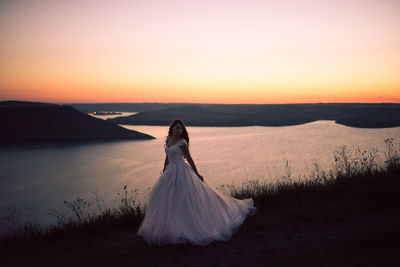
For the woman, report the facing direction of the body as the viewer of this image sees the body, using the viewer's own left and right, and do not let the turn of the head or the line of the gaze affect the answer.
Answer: facing the viewer and to the left of the viewer
